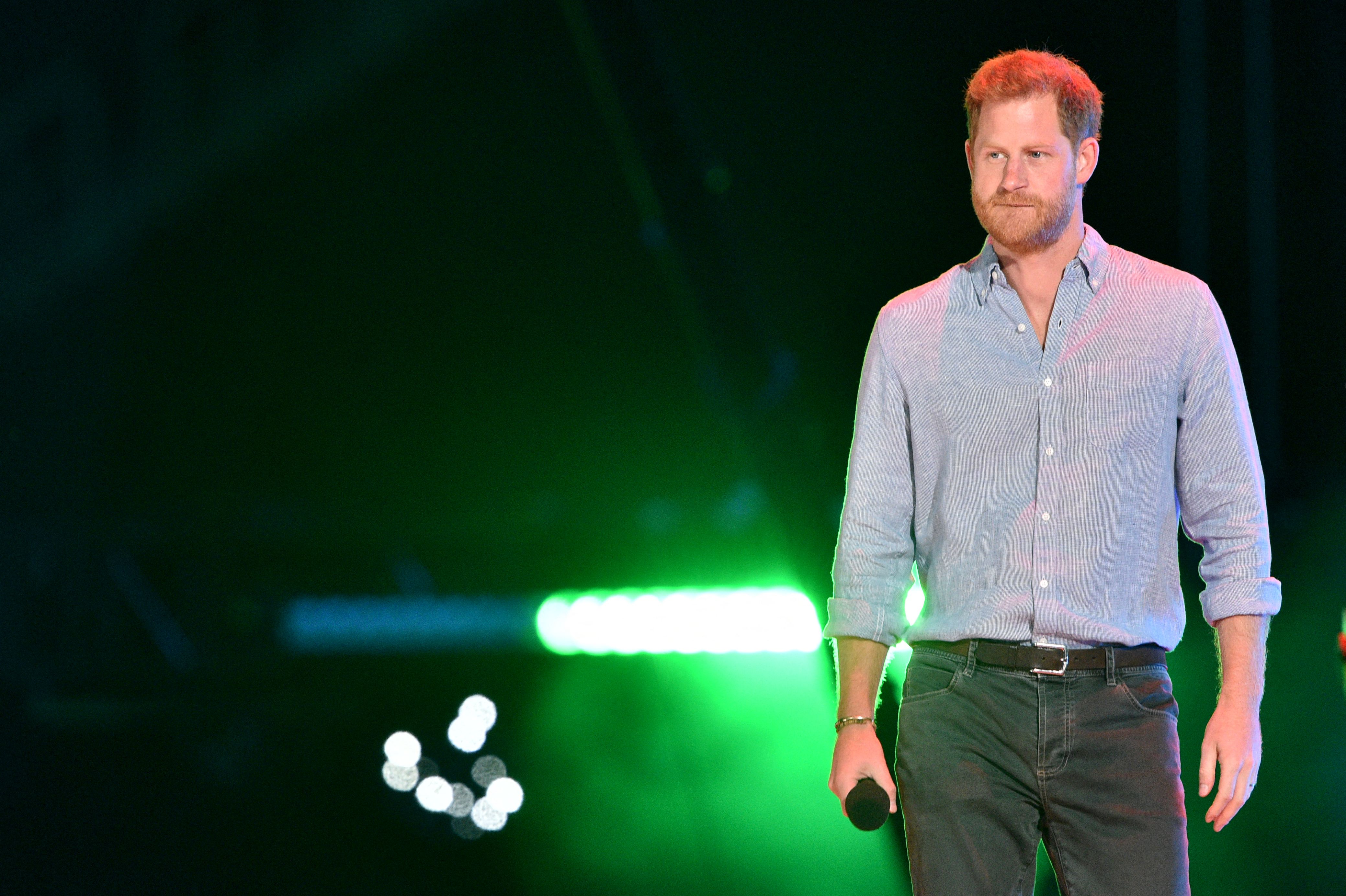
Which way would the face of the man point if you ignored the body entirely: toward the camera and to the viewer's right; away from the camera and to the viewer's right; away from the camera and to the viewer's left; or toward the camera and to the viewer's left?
toward the camera and to the viewer's left

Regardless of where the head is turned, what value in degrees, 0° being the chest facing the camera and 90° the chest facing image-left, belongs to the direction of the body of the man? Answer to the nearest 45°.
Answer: approximately 0°
